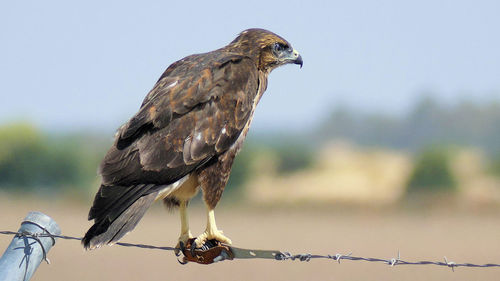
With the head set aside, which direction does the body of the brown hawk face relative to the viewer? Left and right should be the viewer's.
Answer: facing to the right of the viewer
